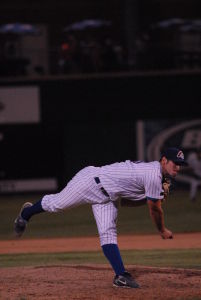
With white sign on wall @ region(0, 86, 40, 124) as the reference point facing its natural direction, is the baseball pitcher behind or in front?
in front

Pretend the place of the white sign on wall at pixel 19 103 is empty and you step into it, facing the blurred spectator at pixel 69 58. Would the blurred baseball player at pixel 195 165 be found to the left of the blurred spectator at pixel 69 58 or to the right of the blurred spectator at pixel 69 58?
right

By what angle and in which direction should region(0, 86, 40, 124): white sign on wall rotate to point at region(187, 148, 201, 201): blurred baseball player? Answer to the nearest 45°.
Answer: approximately 90° to its left

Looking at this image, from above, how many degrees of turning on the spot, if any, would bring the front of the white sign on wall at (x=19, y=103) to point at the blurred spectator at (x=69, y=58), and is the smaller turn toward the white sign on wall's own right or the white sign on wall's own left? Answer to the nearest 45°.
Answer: approximately 135° to the white sign on wall's own left

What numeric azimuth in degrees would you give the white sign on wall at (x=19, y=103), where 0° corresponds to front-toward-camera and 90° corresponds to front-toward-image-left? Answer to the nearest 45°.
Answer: approximately 0°

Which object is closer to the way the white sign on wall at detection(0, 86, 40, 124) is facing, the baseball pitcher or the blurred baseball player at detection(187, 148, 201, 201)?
the baseball pitcher
